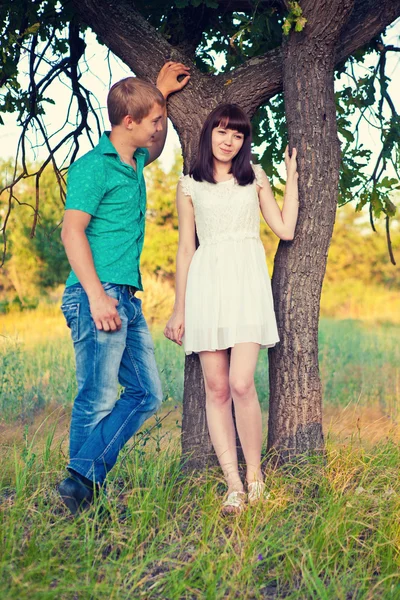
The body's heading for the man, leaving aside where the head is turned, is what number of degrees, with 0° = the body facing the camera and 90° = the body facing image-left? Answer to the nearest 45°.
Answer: approximately 270°

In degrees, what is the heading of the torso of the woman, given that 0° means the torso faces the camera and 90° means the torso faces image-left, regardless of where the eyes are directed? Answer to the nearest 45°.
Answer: approximately 0°

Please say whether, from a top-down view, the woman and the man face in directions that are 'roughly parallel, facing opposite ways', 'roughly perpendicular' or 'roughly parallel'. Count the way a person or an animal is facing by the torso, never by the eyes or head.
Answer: roughly perpendicular

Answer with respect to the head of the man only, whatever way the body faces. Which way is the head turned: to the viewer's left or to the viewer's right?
to the viewer's right

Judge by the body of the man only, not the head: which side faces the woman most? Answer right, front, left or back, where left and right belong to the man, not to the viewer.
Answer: front

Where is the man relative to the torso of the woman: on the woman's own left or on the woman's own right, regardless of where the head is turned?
on the woman's own right
